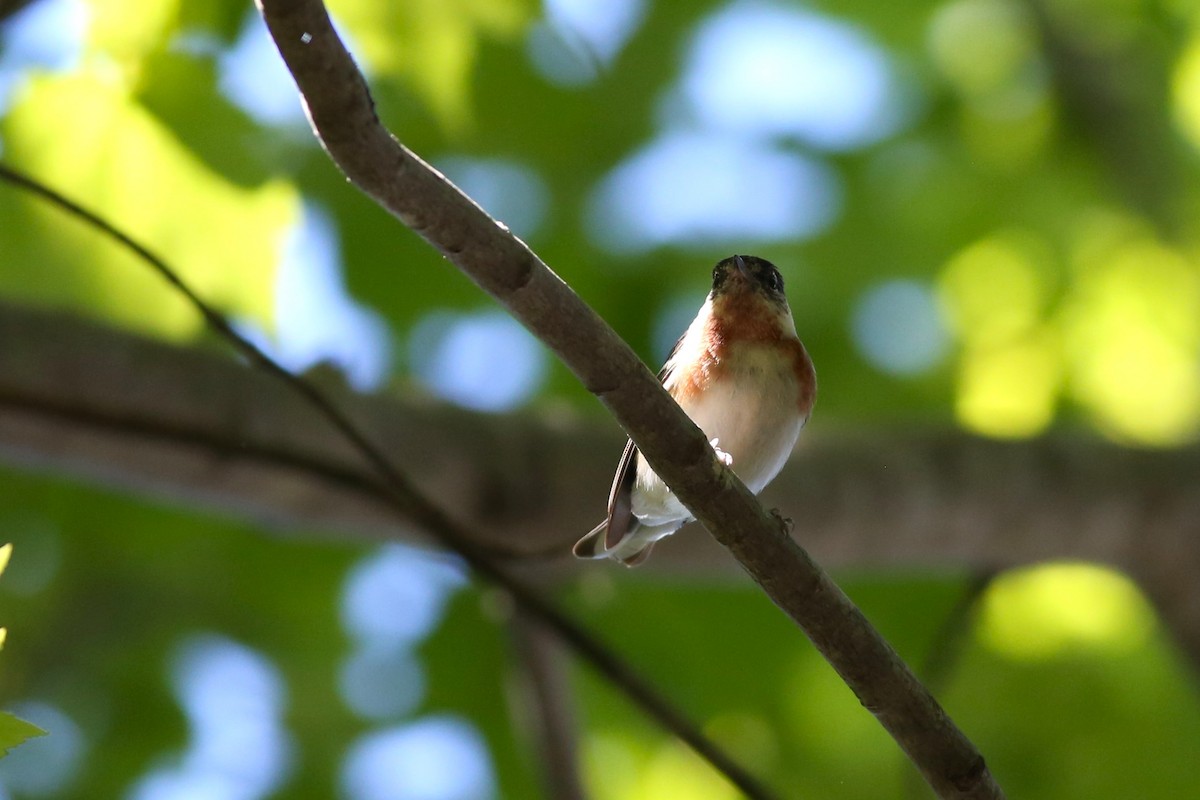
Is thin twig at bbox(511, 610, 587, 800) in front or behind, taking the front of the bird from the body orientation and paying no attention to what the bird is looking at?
behind

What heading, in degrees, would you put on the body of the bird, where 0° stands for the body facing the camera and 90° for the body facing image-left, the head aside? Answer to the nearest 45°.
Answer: approximately 315°

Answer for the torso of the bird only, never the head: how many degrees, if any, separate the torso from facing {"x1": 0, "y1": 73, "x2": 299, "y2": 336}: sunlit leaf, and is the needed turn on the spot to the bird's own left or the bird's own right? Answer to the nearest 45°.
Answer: approximately 135° to the bird's own right
